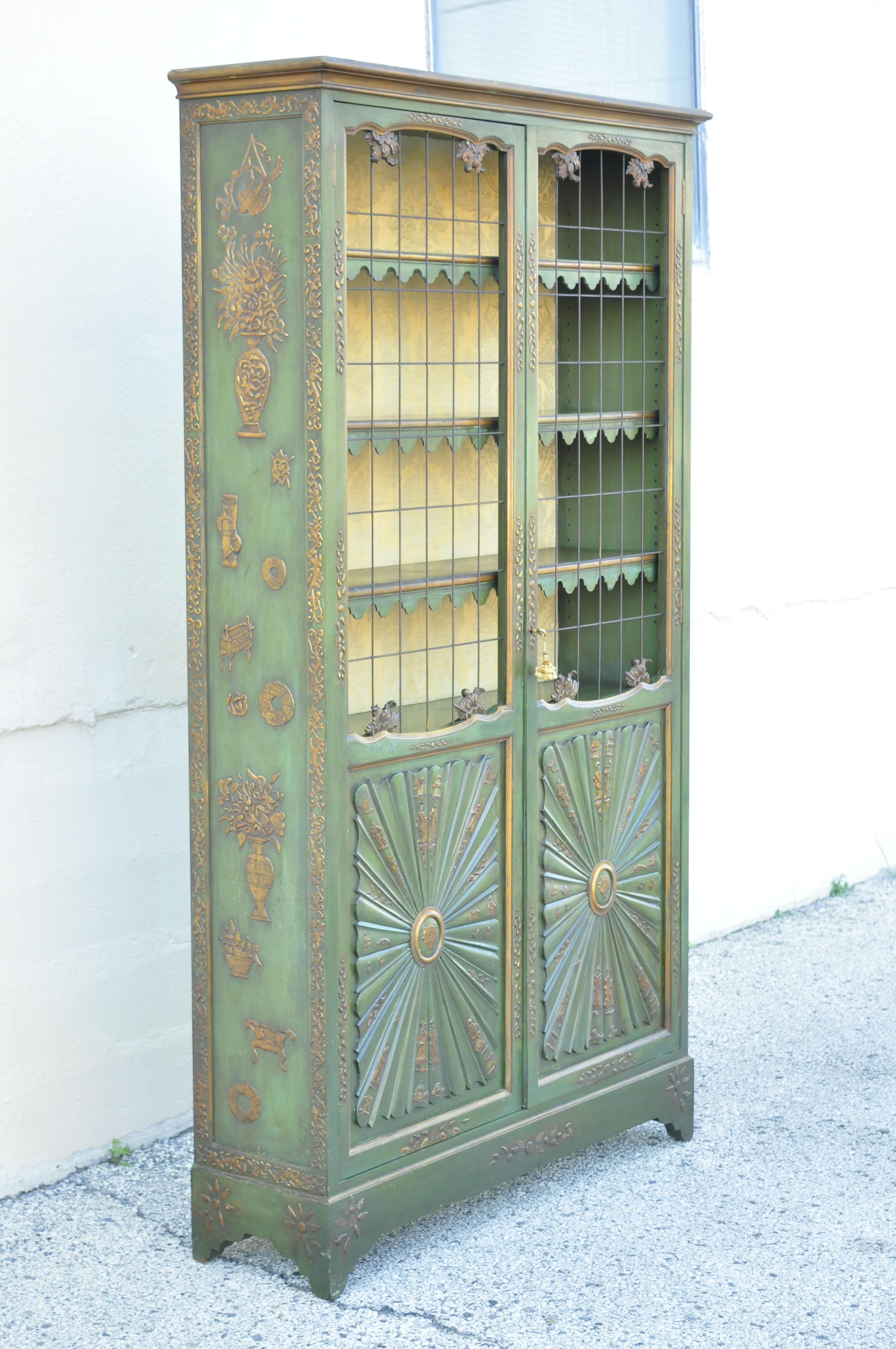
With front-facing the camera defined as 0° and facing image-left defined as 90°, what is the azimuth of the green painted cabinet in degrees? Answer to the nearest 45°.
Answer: approximately 315°
